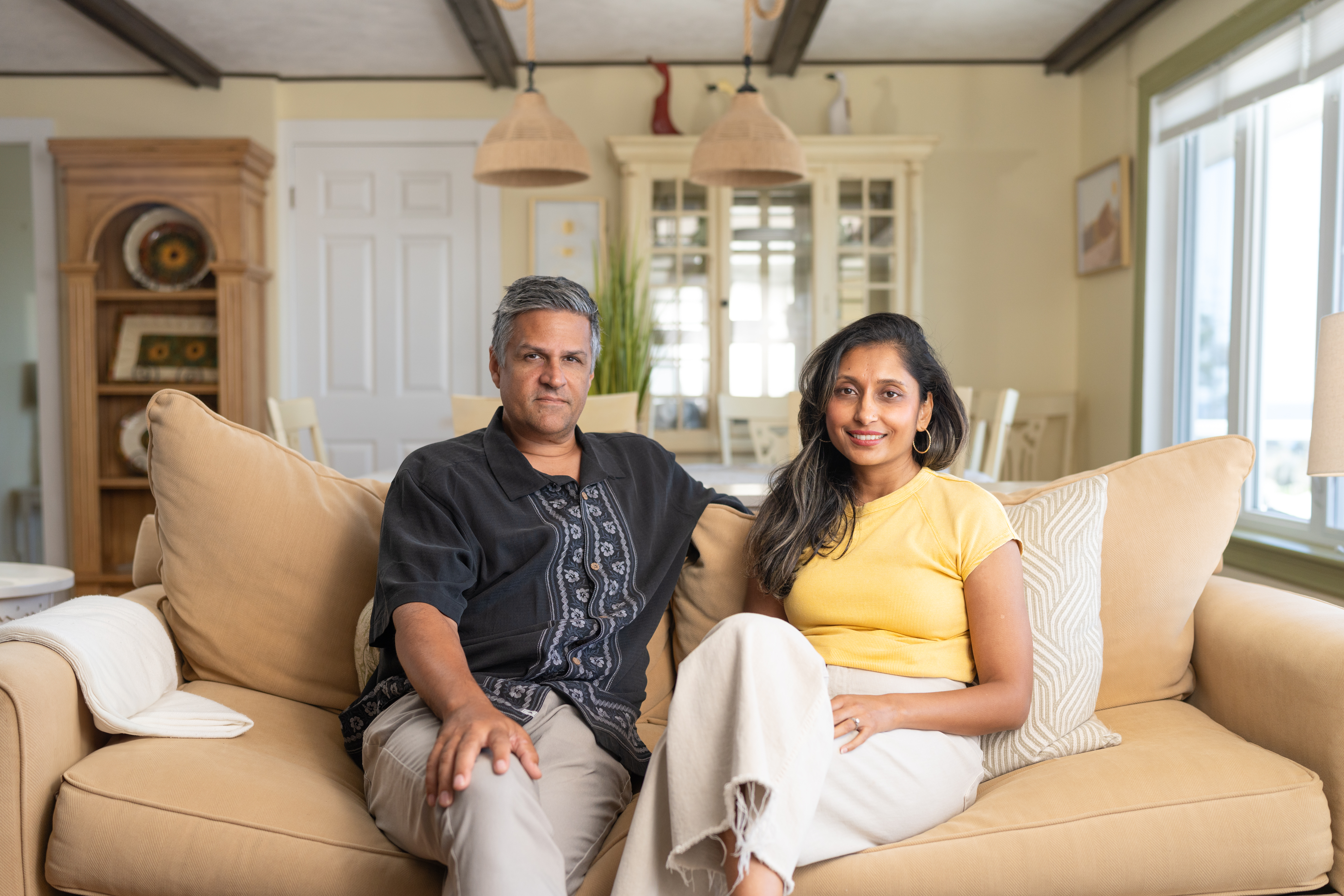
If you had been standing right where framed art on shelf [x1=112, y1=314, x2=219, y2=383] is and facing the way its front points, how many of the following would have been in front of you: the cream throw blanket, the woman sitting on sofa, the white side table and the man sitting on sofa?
4

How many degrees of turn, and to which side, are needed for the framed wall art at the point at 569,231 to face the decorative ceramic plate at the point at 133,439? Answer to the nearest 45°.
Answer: approximately 90° to its right

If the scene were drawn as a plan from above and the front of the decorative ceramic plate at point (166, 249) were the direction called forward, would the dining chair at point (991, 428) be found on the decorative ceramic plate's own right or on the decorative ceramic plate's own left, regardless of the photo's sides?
on the decorative ceramic plate's own left

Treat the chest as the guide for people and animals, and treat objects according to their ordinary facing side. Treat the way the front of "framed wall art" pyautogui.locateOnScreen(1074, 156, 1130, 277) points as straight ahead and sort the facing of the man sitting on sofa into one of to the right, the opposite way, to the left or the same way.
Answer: to the left

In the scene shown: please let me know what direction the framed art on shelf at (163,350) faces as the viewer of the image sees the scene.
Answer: facing the viewer

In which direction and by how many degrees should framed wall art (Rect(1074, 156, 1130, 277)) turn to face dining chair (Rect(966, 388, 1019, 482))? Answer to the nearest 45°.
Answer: approximately 45° to its left

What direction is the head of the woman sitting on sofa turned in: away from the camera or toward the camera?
toward the camera

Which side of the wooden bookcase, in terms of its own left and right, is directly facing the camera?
front

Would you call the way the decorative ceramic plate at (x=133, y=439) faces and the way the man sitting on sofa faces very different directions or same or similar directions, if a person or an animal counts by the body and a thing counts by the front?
same or similar directions

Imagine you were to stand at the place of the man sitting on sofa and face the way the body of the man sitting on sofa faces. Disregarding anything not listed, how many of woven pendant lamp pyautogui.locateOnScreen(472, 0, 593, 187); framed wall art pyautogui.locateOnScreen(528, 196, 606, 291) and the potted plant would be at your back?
3

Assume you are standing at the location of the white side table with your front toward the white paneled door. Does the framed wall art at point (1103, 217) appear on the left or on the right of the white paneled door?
right

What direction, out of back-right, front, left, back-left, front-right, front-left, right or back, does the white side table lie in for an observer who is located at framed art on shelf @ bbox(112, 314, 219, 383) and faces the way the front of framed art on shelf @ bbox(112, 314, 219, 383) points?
front

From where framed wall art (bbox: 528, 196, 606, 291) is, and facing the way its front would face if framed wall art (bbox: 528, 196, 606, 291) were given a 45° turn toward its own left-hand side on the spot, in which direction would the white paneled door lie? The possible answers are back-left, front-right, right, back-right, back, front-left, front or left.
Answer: back-right

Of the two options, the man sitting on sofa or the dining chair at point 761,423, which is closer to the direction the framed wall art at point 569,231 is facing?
the man sitting on sofa

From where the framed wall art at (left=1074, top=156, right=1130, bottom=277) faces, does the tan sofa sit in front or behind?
in front

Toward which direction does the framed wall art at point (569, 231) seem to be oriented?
toward the camera

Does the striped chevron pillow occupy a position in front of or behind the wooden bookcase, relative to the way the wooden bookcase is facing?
in front
